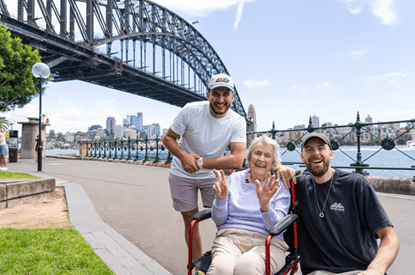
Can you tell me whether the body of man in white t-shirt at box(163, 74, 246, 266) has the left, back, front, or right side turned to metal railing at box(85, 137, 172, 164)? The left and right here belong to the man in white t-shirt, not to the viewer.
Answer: back

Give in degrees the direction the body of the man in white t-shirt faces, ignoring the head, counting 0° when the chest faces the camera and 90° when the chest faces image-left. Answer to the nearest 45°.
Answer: approximately 0°

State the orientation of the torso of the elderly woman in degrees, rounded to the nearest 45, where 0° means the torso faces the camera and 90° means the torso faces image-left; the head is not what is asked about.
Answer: approximately 45°

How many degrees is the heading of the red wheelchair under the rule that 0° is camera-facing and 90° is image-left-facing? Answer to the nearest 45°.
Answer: approximately 45°

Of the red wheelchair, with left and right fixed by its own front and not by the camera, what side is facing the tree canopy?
right

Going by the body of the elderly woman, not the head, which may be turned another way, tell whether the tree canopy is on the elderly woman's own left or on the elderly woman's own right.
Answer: on the elderly woman's own right
